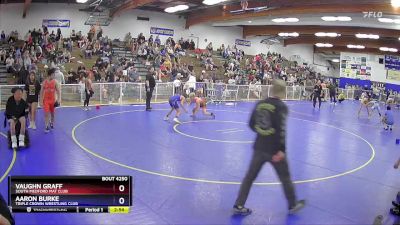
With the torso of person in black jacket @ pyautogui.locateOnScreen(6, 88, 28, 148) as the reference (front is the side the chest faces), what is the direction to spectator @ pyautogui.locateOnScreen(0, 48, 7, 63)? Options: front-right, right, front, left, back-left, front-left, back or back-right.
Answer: back

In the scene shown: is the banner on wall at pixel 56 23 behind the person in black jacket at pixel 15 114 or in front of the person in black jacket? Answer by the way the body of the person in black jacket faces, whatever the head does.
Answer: behind

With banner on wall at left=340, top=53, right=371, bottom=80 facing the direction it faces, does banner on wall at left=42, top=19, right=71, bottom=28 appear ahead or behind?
ahead

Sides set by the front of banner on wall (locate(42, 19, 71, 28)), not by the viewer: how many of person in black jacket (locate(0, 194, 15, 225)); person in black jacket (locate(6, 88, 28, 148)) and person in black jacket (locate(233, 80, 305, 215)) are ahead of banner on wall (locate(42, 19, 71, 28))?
3

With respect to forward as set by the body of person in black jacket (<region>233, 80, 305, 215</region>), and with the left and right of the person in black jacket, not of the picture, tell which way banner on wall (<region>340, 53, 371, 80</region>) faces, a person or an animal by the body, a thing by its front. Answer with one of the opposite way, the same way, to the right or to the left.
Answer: the opposite way

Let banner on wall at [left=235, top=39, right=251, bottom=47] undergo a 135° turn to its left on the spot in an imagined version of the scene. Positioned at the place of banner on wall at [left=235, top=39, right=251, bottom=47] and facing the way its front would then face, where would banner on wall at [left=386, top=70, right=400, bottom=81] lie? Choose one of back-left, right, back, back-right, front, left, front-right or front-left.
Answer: front-right

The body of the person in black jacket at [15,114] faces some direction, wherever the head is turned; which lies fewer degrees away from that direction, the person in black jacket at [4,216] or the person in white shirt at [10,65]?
the person in black jacket

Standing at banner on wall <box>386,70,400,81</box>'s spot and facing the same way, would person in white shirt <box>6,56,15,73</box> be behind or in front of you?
in front

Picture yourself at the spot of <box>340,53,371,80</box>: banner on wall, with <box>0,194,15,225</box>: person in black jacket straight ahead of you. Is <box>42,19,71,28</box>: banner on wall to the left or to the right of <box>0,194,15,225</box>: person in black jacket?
right

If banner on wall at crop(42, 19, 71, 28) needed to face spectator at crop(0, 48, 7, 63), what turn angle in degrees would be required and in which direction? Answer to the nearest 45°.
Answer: approximately 45° to its right

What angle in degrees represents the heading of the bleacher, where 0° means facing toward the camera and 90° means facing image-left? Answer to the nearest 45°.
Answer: approximately 0°
